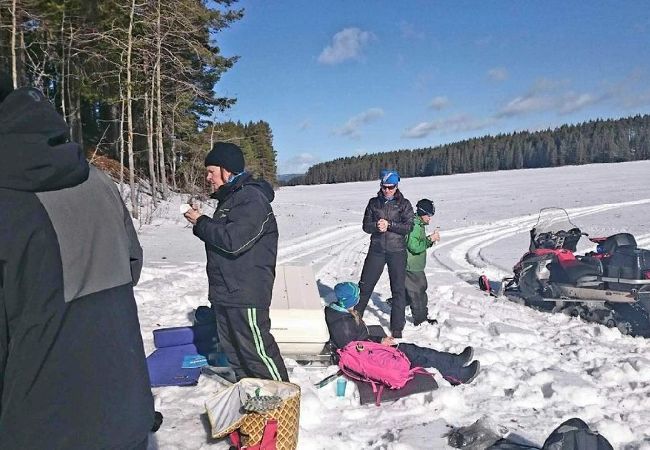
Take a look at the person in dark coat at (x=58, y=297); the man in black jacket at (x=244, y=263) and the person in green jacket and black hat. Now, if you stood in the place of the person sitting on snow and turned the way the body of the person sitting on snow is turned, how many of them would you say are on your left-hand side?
1

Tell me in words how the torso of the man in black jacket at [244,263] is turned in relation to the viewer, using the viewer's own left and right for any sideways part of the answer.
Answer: facing to the left of the viewer

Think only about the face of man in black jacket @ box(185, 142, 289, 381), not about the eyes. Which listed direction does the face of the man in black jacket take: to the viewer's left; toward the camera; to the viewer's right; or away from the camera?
to the viewer's left

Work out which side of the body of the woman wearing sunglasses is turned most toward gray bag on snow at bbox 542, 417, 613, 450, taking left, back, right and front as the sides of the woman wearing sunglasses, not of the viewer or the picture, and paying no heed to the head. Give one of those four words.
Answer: front

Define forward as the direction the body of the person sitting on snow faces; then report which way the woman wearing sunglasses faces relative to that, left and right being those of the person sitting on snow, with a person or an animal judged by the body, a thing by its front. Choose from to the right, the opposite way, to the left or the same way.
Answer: to the right

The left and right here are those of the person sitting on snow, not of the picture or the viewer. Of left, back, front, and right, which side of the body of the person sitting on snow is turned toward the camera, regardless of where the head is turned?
right

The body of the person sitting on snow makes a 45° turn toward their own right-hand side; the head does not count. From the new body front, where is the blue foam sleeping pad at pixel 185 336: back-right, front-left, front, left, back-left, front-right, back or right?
back-right

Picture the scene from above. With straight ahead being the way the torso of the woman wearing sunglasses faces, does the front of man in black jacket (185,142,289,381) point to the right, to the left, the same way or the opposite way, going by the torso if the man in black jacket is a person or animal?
to the right

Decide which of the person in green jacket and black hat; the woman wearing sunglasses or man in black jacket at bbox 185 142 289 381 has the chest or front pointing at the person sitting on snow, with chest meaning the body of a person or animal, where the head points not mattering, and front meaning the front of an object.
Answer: the woman wearing sunglasses

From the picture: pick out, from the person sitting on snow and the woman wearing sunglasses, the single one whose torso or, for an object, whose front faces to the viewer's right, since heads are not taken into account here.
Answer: the person sitting on snow

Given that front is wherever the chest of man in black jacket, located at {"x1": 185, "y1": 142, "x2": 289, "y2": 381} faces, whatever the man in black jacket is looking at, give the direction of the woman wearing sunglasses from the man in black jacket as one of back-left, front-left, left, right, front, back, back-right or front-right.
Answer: back-right
